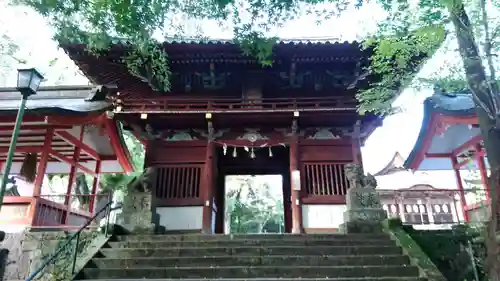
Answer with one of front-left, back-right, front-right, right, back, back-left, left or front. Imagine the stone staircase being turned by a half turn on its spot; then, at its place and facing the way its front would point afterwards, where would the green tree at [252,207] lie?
front

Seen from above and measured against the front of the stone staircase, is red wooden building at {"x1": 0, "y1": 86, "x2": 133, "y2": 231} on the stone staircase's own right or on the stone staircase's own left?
on the stone staircase's own right

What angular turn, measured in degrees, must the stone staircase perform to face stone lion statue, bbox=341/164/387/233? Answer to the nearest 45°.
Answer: approximately 135° to its left

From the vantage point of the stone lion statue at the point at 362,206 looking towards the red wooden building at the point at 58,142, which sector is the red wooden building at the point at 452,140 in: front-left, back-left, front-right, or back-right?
back-right

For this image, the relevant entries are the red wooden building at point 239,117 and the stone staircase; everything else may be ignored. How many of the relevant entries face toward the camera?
2

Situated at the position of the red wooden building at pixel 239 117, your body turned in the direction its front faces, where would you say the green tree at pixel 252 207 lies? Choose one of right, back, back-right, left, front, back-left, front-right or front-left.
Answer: back

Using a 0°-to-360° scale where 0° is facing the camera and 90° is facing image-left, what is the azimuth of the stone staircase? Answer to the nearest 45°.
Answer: approximately 0°

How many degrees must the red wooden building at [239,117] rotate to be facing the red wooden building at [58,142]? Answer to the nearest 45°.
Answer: approximately 90° to its right

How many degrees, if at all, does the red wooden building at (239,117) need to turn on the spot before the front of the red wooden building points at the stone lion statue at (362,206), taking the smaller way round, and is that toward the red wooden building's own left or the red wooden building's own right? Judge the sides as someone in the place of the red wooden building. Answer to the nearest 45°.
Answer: approximately 45° to the red wooden building's own left

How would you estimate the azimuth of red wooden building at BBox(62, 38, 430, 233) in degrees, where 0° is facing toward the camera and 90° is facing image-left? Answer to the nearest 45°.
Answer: approximately 0°
